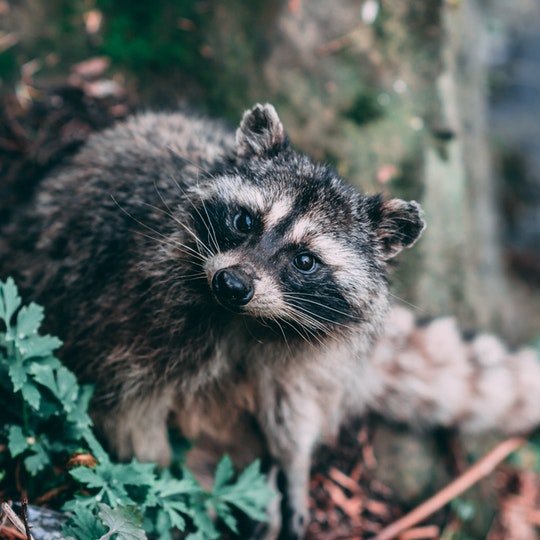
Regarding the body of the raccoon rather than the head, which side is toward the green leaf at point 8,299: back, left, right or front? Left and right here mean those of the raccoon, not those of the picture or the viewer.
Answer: right

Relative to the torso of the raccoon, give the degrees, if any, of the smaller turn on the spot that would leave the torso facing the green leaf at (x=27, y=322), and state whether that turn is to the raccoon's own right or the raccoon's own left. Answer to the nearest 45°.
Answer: approximately 90° to the raccoon's own right

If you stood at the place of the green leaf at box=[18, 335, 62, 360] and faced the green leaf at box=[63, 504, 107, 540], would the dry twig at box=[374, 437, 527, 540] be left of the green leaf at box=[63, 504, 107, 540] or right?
left
